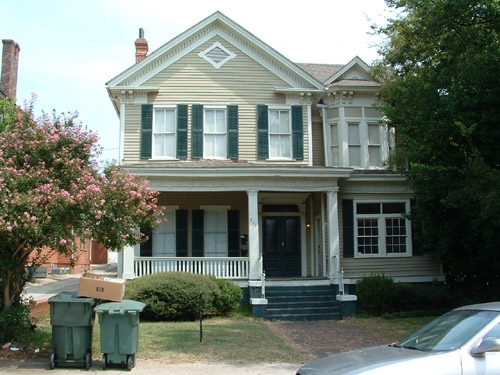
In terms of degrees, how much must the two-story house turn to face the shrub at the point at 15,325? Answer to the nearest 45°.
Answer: approximately 45° to its right

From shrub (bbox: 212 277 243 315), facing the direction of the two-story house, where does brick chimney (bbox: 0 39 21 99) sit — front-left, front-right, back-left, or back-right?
front-left

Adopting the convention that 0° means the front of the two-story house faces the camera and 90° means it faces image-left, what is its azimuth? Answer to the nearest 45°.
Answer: approximately 0°

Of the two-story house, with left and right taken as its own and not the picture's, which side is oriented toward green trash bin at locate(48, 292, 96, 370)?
front

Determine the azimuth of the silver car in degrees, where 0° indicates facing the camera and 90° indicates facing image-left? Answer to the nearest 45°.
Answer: approximately 45°

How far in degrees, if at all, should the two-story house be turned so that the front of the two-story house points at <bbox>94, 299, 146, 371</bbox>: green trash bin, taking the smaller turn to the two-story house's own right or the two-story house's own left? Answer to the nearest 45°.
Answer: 0° — it already faces it

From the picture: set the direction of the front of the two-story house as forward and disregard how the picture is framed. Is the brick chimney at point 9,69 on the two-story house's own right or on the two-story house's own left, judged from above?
on the two-story house's own right

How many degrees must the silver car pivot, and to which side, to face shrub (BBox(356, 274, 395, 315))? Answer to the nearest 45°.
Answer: approximately 135° to its right

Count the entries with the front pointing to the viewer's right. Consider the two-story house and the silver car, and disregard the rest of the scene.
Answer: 0

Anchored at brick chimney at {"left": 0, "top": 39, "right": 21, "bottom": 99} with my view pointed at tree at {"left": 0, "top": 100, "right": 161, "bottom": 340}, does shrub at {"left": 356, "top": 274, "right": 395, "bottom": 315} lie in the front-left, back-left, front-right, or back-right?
front-left

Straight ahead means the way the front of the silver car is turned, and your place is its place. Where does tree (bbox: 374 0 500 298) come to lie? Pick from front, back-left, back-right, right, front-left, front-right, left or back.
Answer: back-right
